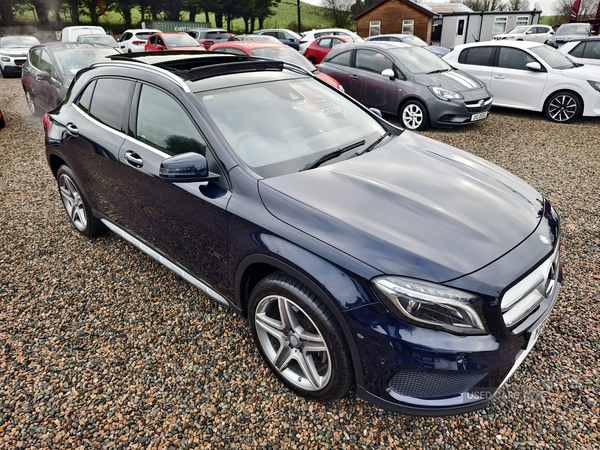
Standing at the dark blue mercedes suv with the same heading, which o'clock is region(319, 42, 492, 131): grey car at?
The grey car is roughly at 8 o'clock from the dark blue mercedes suv.

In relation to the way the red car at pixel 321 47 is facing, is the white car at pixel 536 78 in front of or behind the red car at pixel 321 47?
in front

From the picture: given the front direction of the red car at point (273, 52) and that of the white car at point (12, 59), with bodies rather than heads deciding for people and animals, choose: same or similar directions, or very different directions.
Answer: same or similar directions

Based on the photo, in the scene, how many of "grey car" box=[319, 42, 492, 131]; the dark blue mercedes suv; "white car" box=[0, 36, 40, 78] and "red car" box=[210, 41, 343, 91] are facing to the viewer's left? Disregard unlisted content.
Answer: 0

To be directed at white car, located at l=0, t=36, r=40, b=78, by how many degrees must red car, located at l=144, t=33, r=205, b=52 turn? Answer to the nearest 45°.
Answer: approximately 135° to its right

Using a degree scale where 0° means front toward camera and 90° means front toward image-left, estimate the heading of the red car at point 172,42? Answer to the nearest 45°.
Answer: approximately 315°

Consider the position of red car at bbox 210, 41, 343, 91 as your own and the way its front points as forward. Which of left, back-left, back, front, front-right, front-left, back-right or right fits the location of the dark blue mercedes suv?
front-right

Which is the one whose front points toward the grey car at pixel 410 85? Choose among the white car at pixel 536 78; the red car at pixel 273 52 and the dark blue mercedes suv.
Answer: the red car

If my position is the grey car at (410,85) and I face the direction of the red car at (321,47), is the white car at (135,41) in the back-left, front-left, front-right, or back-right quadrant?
front-left

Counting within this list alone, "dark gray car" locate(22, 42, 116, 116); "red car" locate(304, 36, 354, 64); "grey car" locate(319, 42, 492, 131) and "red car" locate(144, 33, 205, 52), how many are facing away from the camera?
0

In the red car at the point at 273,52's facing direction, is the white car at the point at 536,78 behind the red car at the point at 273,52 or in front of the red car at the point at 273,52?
in front

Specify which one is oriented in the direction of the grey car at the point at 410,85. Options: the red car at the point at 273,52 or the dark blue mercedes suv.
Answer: the red car

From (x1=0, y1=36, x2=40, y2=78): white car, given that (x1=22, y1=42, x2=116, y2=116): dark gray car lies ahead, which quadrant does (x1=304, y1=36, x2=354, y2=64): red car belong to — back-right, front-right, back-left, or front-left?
front-left
